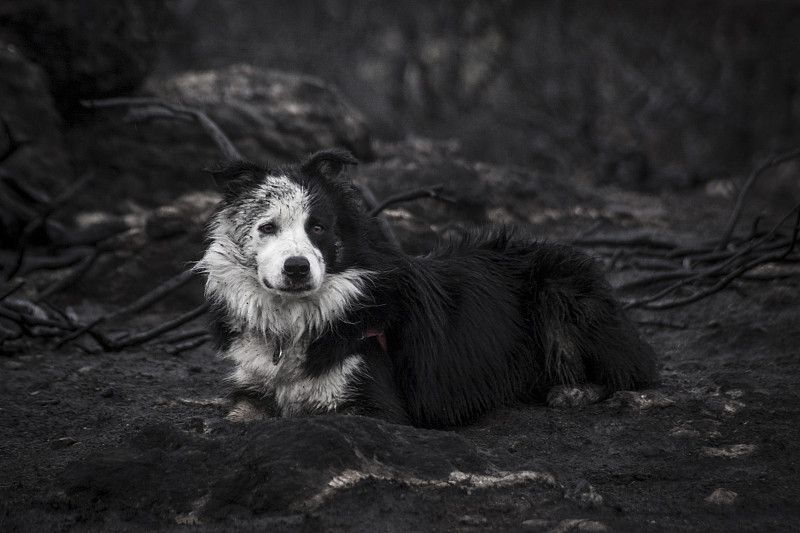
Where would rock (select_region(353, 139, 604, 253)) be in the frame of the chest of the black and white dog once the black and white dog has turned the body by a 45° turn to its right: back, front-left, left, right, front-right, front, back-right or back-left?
right

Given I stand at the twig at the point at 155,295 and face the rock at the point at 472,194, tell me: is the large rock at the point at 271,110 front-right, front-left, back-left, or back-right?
front-left

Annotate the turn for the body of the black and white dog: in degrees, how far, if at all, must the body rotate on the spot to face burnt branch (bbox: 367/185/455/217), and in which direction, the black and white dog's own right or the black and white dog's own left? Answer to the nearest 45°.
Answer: approximately 135° to the black and white dog's own right

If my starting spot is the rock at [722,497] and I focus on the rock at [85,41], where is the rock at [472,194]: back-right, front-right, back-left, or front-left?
front-right

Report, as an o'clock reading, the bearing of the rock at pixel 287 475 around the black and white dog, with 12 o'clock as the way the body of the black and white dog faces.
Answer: The rock is roughly at 11 o'clock from the black and white dog.

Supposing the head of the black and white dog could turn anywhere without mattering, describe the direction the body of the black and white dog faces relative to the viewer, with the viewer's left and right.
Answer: facing the viewer and to the left of the viewer

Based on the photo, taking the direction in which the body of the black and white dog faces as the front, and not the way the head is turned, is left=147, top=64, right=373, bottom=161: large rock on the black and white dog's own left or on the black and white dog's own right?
on the black and white dog's own right

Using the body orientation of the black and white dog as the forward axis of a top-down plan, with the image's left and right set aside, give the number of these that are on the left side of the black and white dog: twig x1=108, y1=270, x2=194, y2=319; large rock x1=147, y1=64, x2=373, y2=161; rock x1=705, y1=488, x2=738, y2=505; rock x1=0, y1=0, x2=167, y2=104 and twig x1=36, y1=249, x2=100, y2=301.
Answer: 1

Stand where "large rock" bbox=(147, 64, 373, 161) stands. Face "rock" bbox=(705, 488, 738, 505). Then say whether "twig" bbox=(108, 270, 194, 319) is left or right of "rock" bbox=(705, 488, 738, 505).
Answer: right

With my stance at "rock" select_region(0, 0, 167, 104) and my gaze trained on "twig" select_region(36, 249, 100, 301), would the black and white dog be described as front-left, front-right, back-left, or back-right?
front-left

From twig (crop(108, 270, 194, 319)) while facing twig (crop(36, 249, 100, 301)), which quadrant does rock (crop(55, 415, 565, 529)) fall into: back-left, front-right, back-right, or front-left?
back-left

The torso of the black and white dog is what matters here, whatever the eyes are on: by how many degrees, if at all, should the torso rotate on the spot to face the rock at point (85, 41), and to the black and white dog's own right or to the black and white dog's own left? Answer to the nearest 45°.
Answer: approximately 90° to the black and white dog's own right

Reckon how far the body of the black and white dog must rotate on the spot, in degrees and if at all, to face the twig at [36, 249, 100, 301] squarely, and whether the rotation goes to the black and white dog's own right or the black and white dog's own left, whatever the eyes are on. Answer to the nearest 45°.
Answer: approximately 90° to the black and white dog's own right

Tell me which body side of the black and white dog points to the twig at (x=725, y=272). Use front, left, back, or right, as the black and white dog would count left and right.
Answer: back

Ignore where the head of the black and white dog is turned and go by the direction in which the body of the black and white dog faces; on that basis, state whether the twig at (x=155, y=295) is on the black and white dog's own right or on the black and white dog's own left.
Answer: on the black and white dog's own right
